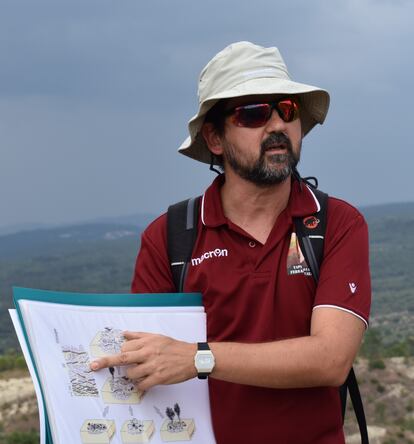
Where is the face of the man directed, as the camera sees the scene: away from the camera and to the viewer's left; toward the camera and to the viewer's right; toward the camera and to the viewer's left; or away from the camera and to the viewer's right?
toward the camera and to the viewer's right

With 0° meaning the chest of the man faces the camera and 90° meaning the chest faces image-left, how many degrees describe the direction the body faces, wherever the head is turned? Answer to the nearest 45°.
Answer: approximately 0°
